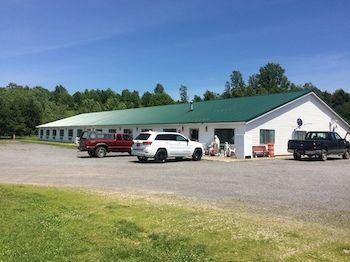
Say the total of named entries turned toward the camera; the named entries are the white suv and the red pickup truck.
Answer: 0

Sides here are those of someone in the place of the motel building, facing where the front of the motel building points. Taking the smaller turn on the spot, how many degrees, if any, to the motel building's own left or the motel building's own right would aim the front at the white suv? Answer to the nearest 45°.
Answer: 0° — it already faces it

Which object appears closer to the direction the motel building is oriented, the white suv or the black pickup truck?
the white suv

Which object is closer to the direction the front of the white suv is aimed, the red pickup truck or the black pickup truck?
the black pickup truck

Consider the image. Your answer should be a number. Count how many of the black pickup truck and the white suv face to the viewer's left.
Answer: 0

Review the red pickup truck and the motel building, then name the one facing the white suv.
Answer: the motel building

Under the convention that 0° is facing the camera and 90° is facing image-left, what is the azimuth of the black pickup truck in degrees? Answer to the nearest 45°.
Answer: approximately 225°

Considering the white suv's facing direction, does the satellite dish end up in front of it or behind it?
in front

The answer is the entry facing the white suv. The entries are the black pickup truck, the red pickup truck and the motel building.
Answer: the motel building

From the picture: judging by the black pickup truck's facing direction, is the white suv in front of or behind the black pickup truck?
behind
